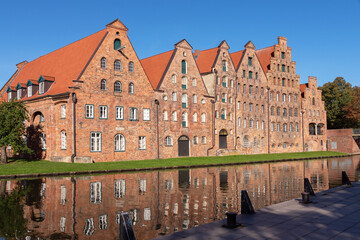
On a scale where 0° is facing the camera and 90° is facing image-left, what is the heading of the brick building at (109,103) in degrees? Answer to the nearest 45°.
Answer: approximately 315°

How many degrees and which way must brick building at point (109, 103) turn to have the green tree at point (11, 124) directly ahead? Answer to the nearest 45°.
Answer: approximately 90° to its right
